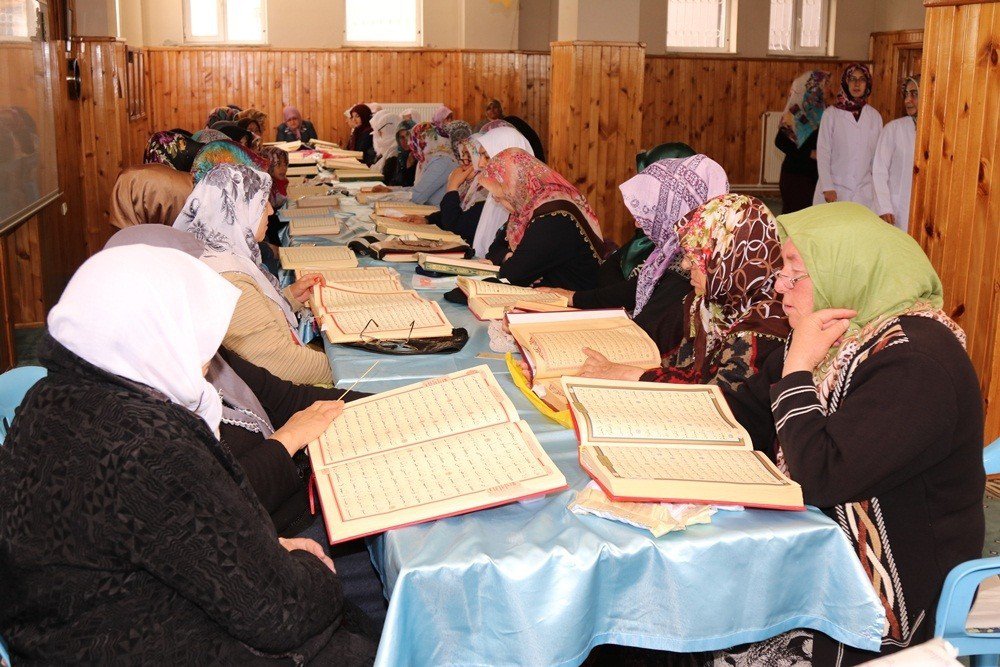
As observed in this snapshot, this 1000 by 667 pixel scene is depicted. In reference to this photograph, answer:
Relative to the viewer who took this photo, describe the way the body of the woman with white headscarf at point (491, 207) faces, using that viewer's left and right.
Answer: facing to the left of the viewer

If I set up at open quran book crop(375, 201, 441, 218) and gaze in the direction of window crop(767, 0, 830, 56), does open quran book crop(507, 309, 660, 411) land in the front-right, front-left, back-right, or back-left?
back-right

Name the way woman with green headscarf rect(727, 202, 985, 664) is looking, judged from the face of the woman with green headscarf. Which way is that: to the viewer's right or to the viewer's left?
to the viewer's left

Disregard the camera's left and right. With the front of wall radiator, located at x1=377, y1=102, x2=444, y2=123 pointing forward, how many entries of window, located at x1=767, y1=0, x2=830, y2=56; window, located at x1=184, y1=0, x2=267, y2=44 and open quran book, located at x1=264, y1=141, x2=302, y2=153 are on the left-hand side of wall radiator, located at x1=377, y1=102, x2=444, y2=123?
1

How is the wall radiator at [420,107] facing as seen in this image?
toward the camera

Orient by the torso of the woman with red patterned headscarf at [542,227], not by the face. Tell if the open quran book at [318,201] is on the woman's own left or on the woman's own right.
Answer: on the woman's own right

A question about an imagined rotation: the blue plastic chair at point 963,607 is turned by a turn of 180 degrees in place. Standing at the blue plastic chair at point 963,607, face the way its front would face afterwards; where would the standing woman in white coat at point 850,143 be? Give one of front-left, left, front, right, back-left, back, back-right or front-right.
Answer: left

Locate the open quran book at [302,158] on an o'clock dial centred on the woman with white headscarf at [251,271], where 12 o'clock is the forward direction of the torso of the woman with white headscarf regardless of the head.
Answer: The open quran book is roughly at 9 o'clock from the woman with white headscarf.

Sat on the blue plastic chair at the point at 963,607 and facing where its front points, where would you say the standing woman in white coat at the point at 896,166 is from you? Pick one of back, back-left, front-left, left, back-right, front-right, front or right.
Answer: right

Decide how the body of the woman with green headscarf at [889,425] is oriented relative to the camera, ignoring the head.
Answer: to the viewer's left

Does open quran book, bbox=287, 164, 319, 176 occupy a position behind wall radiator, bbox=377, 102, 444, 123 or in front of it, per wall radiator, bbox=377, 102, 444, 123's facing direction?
in front

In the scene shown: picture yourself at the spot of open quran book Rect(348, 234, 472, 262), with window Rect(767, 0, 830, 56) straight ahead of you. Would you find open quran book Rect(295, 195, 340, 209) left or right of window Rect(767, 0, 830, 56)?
left

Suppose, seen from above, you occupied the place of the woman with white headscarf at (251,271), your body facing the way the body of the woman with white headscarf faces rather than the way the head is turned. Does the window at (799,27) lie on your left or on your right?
on your left

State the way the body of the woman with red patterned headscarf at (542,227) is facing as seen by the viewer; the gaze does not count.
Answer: to the viewer's left

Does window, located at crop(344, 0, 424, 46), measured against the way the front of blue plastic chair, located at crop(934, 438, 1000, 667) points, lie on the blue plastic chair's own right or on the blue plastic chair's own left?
on the blue plastic chair's own right

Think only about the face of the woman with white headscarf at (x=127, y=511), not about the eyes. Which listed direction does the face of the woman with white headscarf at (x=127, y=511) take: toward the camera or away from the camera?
away from the camera
